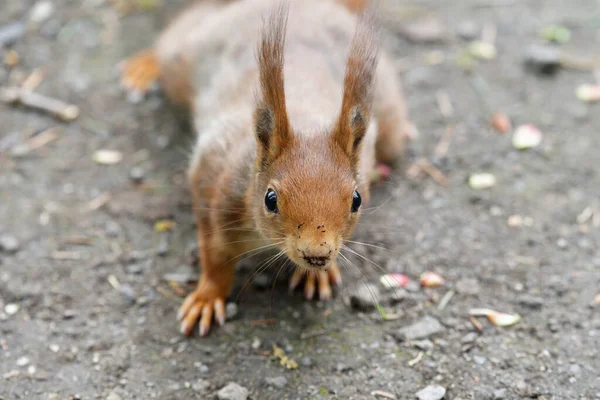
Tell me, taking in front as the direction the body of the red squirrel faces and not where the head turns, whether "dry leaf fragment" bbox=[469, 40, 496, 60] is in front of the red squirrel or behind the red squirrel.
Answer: behind

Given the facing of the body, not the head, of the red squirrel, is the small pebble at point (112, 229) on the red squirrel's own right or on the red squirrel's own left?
on the red squirrel's own right

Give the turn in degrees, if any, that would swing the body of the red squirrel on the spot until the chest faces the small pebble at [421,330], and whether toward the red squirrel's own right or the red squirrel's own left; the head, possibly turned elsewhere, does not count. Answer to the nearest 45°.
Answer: approximately 45° to the red squirrel's own left

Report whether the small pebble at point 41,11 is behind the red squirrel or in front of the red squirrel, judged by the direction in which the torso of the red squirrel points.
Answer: behind

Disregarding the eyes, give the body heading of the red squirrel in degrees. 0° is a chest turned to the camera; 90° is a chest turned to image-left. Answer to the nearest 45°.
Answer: approximately 0°

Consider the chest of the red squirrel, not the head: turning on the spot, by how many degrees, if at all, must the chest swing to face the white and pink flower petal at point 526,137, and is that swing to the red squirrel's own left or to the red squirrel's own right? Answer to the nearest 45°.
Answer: approximately 135° to the red squirrel's own left

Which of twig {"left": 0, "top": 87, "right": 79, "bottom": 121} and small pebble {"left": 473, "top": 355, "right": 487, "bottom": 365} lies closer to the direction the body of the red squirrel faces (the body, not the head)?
the small pebble

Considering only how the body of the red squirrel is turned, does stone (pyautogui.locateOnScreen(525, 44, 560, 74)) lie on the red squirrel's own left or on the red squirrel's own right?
on the red squirrel's own left
